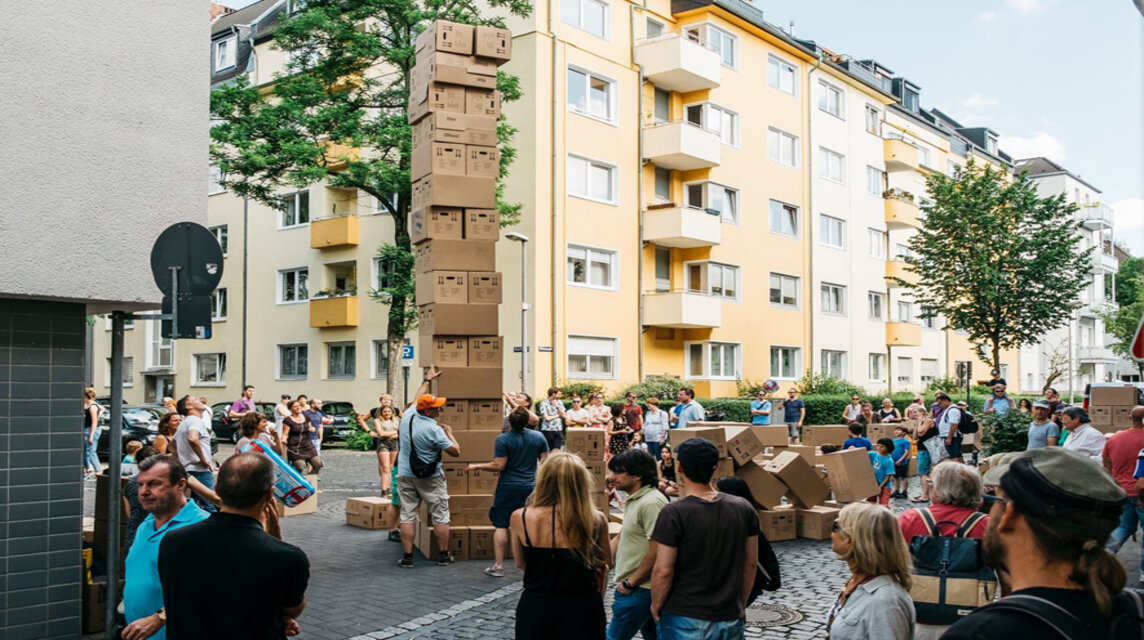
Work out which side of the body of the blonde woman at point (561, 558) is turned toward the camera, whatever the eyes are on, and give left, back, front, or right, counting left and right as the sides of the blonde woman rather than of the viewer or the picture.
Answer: back

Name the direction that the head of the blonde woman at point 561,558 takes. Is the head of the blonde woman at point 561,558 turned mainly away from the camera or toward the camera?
away from the camera

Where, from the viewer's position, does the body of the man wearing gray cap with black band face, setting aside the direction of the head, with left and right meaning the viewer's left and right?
facing away from the viewer and to the left of the viewer

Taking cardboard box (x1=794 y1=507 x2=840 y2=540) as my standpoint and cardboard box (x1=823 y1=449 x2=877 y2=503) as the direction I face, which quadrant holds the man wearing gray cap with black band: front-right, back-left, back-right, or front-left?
back-right

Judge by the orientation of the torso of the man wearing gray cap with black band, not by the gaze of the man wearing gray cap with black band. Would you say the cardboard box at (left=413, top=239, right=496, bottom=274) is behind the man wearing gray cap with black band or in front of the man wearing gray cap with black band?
in front

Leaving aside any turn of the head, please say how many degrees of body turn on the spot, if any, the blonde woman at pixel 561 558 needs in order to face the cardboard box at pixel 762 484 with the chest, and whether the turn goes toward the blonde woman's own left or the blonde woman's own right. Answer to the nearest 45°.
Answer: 0° — they already face it
